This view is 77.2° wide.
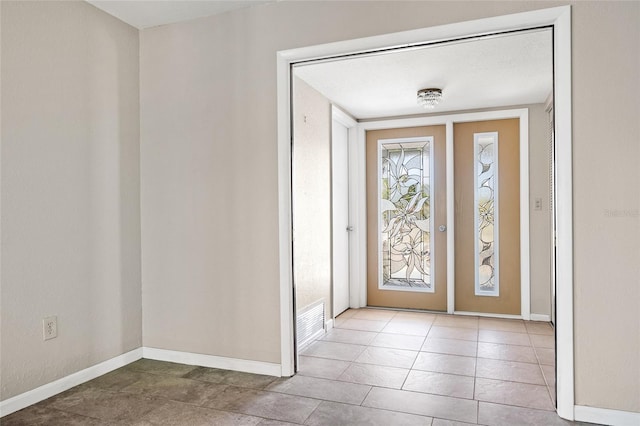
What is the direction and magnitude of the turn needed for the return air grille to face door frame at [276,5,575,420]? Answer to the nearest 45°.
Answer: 0° — it already faces it

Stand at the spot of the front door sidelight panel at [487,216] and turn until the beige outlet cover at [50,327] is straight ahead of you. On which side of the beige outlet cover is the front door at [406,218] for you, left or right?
right

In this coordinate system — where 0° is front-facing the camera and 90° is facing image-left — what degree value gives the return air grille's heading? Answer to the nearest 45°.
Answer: approximately 315°

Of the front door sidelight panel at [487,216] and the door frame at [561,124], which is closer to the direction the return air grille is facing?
the door frame

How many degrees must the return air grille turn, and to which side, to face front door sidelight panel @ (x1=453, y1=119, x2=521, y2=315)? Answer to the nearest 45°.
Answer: approximately 90° to its left

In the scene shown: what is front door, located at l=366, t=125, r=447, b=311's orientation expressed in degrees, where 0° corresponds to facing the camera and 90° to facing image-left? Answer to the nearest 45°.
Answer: approximately 0°

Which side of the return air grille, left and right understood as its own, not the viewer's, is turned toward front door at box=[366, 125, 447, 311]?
left

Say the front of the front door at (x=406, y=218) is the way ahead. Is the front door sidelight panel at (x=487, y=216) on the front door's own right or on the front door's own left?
on the front door's own left

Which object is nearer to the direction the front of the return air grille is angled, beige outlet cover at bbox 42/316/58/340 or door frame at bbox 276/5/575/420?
the door frame
